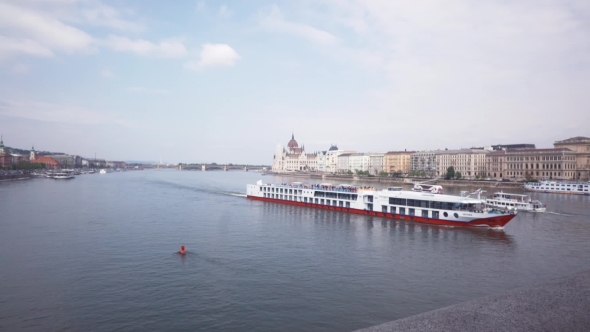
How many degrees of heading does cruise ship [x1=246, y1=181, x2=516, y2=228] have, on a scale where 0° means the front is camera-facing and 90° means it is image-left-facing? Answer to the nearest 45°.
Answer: approximately 315°
